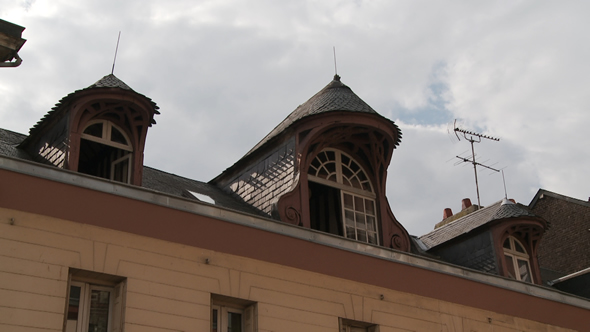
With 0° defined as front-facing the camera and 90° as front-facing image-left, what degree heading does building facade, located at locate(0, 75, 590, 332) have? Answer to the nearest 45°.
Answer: approximately 315°
